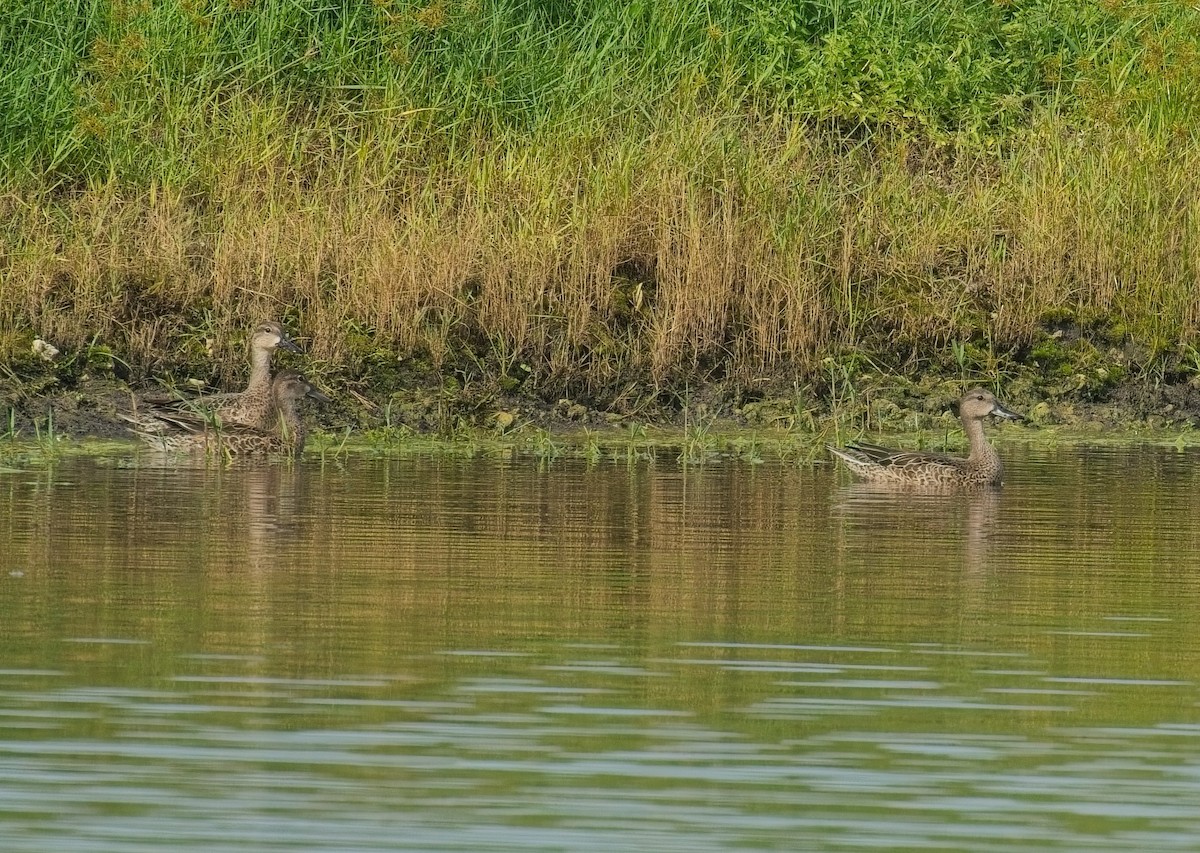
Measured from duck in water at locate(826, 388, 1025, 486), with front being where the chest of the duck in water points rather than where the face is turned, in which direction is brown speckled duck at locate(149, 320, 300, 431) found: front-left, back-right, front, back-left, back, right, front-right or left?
back

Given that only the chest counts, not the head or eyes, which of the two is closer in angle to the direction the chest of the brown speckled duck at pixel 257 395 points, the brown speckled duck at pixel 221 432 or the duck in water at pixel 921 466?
the duck in water

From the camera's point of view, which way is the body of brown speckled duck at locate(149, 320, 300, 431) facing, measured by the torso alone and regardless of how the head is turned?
to the viewer's right

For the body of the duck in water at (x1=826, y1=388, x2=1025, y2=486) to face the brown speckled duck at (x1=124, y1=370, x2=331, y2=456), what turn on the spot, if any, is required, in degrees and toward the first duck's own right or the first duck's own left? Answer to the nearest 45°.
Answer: approximately 180°

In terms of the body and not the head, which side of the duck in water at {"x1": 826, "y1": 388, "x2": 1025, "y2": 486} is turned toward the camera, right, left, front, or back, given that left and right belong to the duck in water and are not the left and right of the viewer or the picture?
right

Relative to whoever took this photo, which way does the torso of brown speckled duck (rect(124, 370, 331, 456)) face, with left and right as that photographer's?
facing to the right of the viewer

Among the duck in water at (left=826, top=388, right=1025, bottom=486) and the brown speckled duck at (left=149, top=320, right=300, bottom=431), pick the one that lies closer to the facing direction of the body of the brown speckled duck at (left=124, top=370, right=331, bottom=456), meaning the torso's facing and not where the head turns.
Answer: the duck in water

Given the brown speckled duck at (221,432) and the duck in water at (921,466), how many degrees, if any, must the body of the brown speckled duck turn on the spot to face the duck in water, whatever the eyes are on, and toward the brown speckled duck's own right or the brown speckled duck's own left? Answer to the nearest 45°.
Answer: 0° — it already faces it
